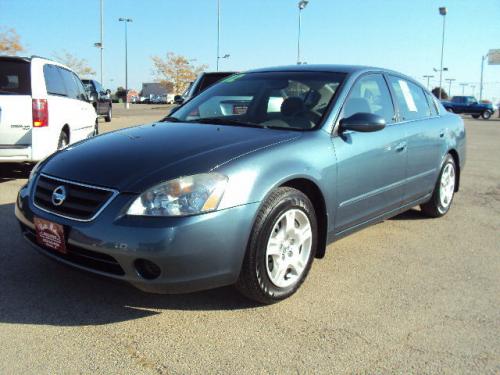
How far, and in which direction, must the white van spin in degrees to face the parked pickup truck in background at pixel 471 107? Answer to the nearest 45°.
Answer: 0° — it already faces it

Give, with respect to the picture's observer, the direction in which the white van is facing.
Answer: facing away from the viewer and to the right of the viewer

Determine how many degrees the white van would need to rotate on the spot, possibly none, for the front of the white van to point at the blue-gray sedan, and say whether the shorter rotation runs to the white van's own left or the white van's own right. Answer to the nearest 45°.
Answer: approximately 135° to the white van's own right

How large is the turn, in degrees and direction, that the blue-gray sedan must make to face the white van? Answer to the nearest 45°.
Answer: approximately 90° to its right

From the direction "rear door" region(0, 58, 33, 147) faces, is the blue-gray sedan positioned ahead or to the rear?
ahead

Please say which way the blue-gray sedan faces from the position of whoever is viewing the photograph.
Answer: facing the viewer and to the left of the viewer

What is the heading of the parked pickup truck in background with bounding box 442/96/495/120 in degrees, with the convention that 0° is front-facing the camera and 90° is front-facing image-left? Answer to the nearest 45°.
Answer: approximately 315°

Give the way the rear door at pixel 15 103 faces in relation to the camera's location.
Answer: facing the viewer
